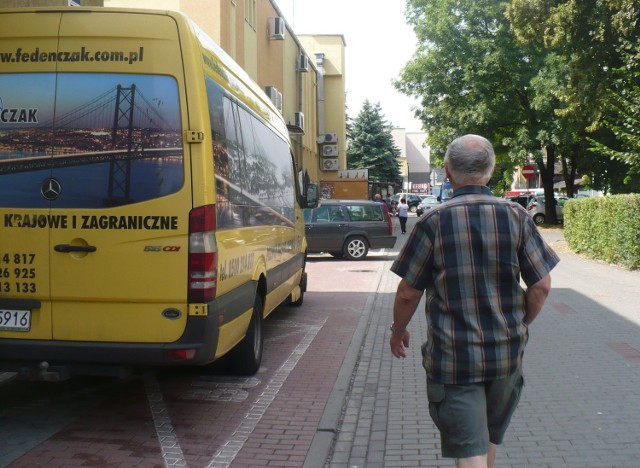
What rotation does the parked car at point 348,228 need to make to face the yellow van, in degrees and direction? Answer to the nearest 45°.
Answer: approximately 90° to its left

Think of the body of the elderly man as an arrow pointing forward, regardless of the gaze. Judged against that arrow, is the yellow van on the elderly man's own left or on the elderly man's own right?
on the elderly man's own left

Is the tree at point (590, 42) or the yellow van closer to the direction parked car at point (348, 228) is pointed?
the yellow van

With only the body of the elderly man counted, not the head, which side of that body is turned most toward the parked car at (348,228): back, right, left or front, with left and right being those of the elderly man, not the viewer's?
front

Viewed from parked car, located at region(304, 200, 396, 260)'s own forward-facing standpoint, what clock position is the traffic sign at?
The traffic sign is roughly at 4 o'clock from the parked car.

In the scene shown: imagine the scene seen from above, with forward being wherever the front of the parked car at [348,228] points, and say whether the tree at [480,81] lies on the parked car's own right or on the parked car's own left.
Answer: on the parked car's own right

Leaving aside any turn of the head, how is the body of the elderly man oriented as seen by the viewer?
away from the camera

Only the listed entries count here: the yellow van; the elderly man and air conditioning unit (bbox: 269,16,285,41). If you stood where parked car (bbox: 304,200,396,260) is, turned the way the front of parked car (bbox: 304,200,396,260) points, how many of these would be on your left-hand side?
2

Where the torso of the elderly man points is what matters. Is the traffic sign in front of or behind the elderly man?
in front

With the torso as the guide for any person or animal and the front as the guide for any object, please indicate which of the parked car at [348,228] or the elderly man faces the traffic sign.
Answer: the elderly man

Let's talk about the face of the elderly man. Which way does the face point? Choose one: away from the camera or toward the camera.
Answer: away from the camera

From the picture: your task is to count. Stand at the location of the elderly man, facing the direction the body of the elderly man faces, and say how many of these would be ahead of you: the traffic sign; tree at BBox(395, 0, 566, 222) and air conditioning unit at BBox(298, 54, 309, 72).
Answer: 3

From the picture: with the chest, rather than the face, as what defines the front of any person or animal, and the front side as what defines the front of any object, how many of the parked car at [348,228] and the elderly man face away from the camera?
1
